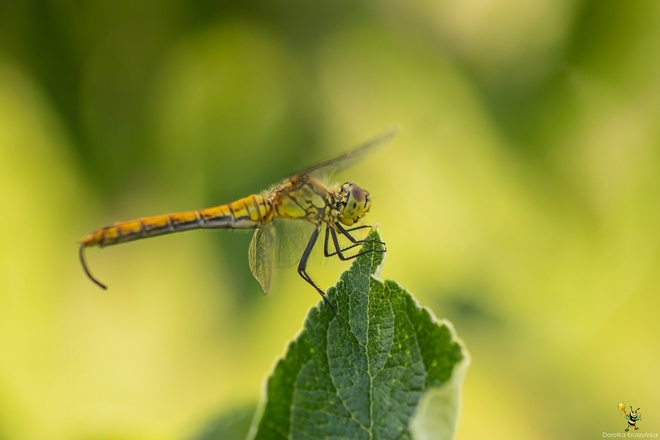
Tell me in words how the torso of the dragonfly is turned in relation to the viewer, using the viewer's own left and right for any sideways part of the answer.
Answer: facing to the right of the viewer
